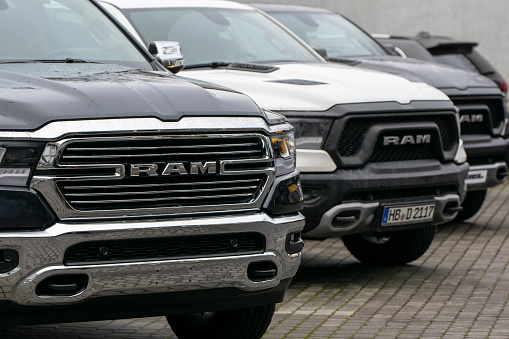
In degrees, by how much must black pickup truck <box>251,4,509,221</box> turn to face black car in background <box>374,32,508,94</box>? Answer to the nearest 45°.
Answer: approximately 135° to its left

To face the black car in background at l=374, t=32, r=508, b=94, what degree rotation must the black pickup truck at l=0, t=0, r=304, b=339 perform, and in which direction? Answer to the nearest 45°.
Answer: approximately 90° to its left

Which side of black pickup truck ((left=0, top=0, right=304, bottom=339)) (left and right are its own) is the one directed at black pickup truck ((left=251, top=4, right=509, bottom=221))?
left
